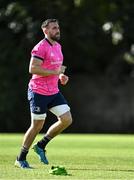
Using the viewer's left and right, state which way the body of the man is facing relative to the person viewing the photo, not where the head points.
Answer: facing the viewer and to the right of the viewer

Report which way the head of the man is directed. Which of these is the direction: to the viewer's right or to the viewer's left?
to the viewer's right
